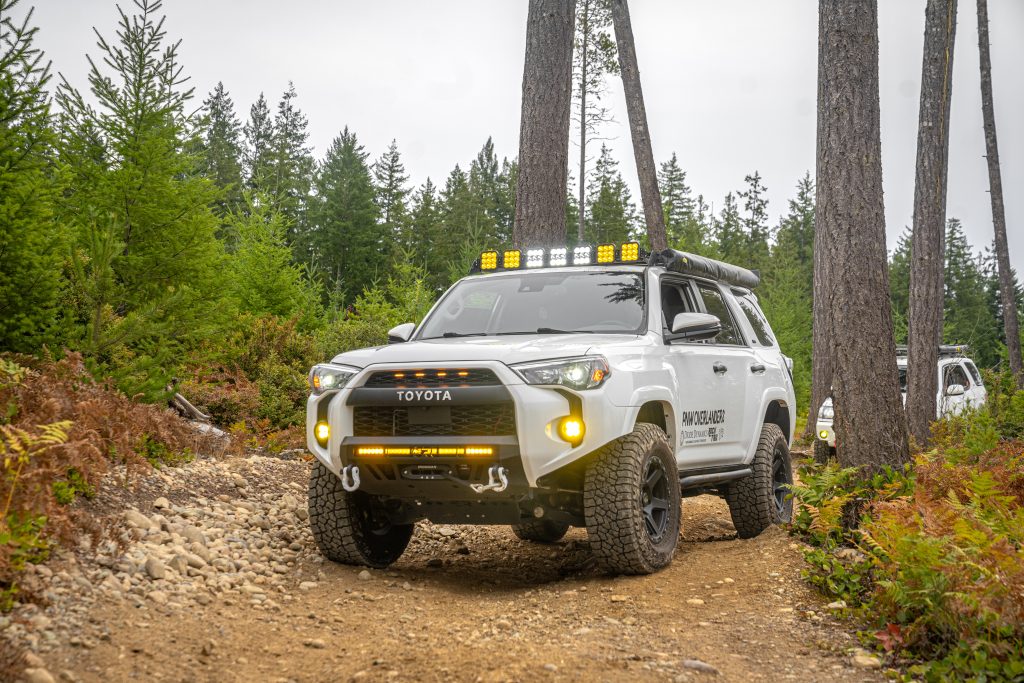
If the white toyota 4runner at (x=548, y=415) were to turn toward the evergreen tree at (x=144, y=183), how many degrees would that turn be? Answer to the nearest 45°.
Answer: approximately 90° to its right
